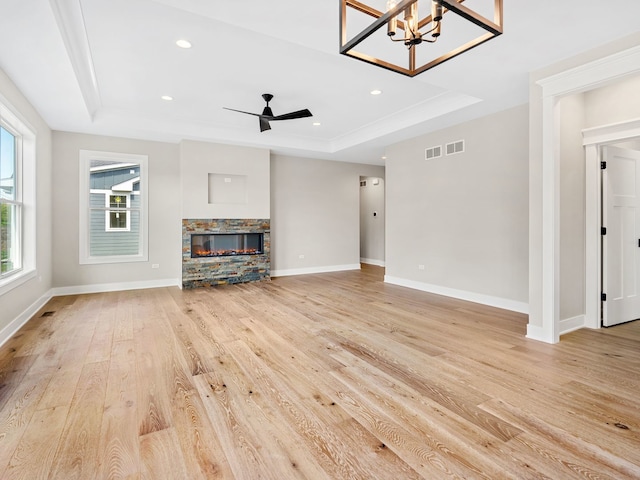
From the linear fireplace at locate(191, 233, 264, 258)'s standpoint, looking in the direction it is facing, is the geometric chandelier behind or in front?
in front

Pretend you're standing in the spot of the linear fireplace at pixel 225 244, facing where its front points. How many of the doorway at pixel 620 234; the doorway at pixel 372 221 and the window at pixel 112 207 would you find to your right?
1

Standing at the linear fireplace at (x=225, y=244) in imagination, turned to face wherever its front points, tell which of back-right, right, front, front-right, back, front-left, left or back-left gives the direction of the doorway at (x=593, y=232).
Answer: front-left

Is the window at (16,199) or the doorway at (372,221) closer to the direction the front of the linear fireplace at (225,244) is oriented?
the window

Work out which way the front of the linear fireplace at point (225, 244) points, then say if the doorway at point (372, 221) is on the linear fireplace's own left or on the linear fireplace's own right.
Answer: on the linear fireplace's own left

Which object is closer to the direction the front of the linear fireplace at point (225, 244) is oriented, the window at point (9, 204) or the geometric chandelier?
the geometric chandelier

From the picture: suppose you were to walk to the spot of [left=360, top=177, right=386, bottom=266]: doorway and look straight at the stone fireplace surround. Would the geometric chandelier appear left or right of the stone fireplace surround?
left

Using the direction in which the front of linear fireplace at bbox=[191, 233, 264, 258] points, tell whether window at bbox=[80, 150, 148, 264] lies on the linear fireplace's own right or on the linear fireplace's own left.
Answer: on the linear fireplace's own right

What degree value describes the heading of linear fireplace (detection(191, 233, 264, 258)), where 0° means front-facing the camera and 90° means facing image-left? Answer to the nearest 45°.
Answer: approximately 0°
